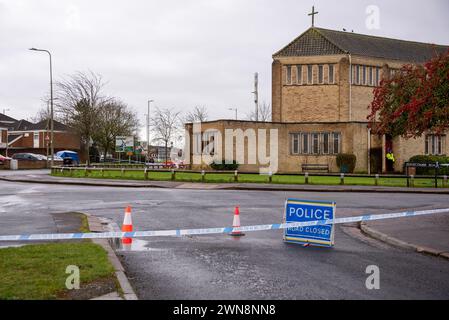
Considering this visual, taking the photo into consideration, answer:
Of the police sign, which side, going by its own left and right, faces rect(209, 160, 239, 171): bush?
back

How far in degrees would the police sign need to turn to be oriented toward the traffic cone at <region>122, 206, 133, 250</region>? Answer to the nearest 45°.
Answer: approximately 90° to its right

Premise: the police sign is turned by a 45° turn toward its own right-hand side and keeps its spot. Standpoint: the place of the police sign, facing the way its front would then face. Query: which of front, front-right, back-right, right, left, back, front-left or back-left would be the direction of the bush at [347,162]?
back-right

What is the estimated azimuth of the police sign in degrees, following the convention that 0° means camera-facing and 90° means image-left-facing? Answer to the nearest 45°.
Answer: approximately 0°

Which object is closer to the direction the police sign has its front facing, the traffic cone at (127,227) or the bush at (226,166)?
the traffic cone

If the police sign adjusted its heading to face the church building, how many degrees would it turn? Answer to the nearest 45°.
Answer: approximately 180°
